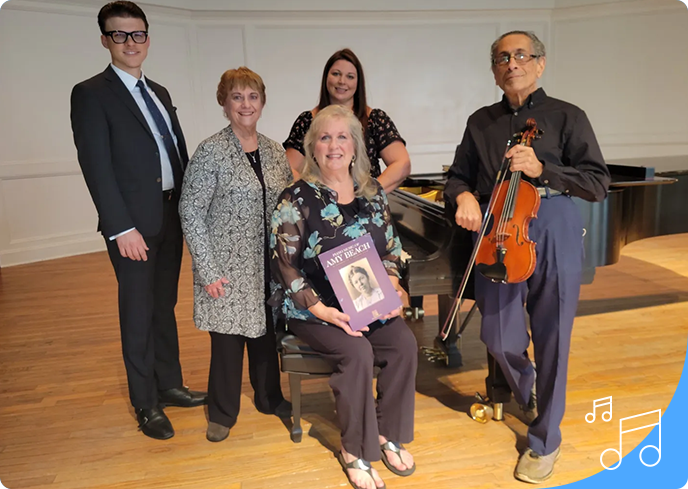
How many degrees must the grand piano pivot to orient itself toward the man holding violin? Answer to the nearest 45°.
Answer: approximately 90° to its left

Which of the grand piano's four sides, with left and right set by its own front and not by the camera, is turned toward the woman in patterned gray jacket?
front

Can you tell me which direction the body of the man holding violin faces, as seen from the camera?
toward the camera

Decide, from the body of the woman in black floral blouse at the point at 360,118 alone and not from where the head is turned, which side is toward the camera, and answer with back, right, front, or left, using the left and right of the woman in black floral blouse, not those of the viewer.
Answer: front

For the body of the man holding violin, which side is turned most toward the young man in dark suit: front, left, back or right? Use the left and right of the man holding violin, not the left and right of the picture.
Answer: right

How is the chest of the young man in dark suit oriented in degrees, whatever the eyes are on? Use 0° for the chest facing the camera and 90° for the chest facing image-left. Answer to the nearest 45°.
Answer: approximately 315°

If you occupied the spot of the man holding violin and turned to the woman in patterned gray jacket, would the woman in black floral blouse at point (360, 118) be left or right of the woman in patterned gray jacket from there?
right

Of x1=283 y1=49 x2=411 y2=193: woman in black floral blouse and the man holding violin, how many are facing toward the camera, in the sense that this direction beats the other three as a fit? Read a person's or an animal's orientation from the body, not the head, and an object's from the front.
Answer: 2

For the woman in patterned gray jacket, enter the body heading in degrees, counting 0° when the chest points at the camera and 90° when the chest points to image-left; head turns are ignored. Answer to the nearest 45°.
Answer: approximately 315°
